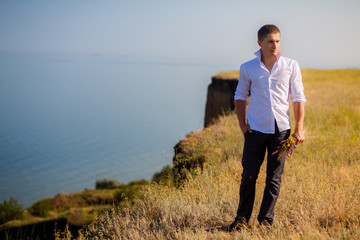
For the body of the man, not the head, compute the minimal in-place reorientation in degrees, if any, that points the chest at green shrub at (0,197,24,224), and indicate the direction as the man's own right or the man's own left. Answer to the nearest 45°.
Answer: approximately 135° to the man's own right

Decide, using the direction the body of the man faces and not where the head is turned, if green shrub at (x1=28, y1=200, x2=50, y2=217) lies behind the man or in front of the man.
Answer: behind

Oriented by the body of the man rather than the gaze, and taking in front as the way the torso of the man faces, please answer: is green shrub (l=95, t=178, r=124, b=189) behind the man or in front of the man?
behind

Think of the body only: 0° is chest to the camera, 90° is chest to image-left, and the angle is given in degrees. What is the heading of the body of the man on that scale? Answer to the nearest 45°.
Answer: approximately 0°
